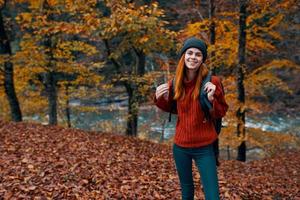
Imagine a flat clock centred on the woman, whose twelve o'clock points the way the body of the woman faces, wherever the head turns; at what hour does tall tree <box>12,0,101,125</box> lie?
The tall tree is roughly at 5 o'clock from the woman.

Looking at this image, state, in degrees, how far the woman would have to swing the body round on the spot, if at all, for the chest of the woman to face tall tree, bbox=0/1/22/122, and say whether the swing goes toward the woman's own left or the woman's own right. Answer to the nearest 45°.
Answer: approximately 135° to the woman's own right

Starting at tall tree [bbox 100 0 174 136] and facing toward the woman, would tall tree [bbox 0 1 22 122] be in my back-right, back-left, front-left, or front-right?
back-right

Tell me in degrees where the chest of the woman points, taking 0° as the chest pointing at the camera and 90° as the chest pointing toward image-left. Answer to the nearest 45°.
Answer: approximately 0°

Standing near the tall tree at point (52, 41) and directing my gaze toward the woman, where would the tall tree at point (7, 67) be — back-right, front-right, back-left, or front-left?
back-right

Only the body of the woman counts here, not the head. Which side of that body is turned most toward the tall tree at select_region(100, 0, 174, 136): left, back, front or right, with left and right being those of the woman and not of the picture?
back
